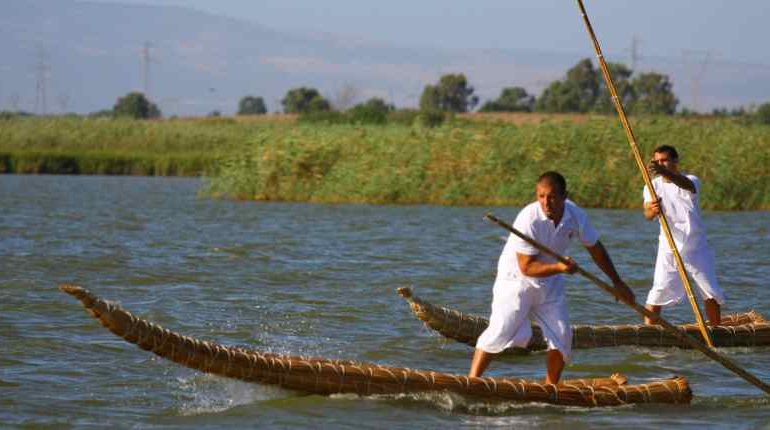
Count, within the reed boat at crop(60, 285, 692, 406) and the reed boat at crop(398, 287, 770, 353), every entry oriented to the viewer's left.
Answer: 2

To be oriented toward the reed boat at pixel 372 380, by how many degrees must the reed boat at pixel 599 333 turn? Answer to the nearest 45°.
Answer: approximately 45° to its left

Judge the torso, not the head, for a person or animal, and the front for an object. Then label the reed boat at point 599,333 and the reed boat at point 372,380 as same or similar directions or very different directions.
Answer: same or similar directions

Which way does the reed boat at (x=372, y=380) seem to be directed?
to the viewer's left

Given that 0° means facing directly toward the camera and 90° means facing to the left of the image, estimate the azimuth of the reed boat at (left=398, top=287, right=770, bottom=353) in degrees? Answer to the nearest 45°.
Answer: approximately 90°

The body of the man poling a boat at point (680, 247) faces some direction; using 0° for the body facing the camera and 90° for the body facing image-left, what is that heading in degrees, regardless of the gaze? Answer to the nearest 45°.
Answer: approximately 45°
